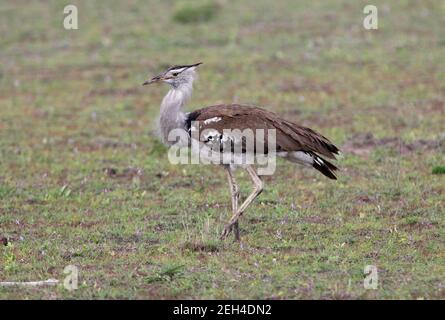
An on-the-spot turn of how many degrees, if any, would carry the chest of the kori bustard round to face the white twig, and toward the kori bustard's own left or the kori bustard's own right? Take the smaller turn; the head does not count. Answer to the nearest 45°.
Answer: approximately 45° to the kori bustard's own left

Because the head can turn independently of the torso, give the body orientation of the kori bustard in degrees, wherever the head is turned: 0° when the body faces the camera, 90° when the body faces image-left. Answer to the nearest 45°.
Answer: approximately 90°
